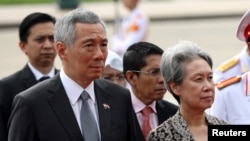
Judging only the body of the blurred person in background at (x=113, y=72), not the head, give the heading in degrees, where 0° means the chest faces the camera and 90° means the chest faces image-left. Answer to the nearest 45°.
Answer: approximately 315°

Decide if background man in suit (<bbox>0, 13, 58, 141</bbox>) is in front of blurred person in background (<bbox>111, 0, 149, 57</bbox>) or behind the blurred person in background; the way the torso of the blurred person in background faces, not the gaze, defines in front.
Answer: in front

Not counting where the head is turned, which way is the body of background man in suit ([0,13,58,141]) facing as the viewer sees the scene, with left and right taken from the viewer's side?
facing the viewer and to the right of the viewer

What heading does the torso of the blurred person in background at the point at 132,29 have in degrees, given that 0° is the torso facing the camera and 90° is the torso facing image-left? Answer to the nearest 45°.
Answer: approximately 45°

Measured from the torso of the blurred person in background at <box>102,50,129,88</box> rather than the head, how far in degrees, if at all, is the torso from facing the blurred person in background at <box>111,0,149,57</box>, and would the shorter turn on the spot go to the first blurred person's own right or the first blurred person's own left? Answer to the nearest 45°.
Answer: approximately 135° to the first blurred person's own left

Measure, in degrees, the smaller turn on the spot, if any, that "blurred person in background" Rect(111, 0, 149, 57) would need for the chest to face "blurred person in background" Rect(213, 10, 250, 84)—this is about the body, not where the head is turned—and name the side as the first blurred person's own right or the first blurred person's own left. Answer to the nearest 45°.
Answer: approximately 45° to the first blurred person's own left
